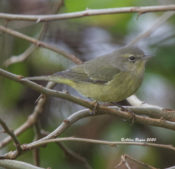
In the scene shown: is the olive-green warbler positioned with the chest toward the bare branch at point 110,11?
no

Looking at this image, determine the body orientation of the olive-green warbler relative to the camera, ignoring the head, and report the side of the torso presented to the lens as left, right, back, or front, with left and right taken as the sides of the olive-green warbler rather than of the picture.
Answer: right
